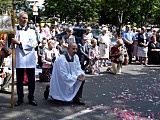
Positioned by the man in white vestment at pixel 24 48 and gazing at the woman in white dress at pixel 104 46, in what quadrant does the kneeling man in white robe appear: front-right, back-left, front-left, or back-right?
front-right

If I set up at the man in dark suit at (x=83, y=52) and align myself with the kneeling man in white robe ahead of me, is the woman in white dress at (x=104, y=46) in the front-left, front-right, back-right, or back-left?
back-left

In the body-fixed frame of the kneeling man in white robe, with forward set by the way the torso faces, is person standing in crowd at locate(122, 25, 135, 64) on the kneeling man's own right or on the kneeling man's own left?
on the kneeling man's own left

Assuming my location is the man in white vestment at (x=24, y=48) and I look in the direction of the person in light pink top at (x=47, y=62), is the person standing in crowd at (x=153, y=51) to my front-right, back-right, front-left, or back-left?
front-right
